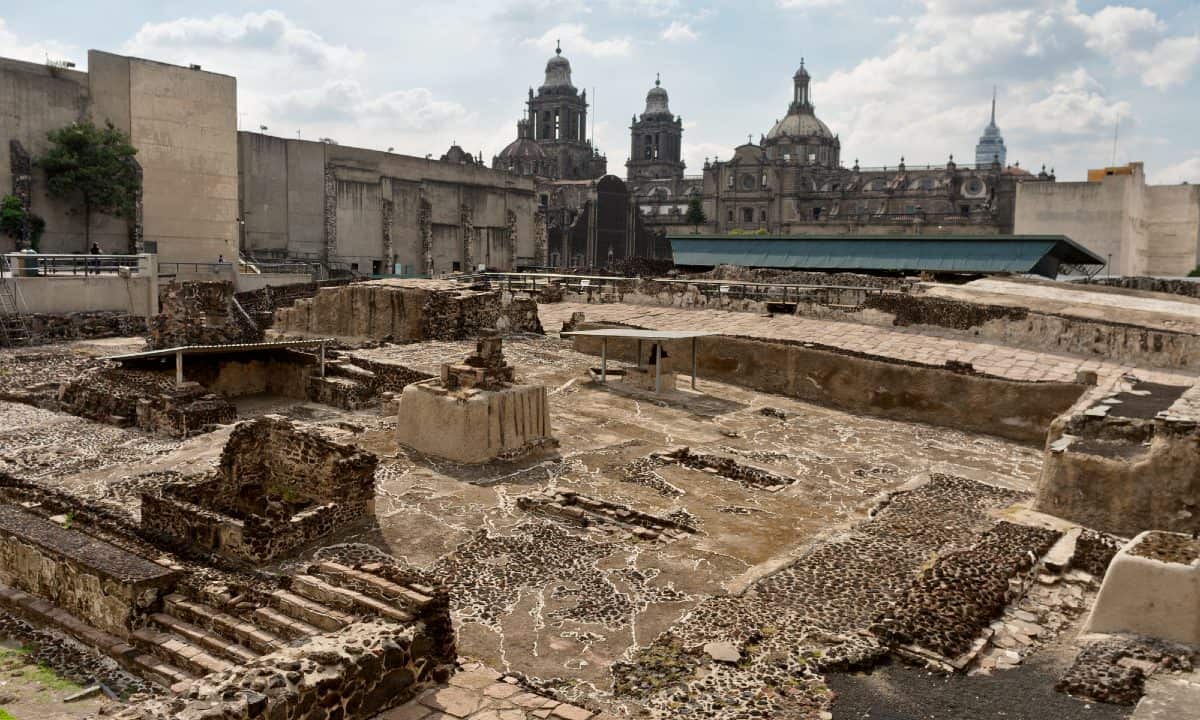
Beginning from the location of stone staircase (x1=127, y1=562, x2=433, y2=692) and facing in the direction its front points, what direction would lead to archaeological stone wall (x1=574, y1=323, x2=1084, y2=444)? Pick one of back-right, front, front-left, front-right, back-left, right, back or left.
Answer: back

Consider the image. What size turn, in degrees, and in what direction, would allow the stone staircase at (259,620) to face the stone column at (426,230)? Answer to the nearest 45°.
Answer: approximately 135° to its right

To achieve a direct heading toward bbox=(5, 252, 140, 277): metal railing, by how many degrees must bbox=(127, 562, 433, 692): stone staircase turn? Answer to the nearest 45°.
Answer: approximately 135° to its right

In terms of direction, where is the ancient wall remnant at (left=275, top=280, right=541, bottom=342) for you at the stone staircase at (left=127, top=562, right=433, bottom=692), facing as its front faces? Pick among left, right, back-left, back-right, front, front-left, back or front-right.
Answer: back-right

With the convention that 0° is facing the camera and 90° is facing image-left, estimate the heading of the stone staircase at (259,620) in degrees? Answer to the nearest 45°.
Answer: approximately 45°

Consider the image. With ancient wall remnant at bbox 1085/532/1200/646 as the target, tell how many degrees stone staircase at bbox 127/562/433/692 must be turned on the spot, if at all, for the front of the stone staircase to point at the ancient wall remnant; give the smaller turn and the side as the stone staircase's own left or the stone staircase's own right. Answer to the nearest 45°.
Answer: approximately 135° to the stone staircase's own left

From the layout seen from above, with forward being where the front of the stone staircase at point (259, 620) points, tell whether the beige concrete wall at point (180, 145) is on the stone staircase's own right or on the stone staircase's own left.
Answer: on the stone staircase's own right

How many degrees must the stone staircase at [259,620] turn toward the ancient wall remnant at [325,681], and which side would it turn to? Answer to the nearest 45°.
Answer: approximately 45° to its left

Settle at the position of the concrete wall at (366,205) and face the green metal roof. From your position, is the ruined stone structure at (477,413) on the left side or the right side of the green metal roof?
right

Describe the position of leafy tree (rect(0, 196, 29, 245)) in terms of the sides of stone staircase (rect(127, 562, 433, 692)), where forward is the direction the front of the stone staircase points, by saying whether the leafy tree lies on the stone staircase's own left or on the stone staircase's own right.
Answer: on the stone staircase's own right

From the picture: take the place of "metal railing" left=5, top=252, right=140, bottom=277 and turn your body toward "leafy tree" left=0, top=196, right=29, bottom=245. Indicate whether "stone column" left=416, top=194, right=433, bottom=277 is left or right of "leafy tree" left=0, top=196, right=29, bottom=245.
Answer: right

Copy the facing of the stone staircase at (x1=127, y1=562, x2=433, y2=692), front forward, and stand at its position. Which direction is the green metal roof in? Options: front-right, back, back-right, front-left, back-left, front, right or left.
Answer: back

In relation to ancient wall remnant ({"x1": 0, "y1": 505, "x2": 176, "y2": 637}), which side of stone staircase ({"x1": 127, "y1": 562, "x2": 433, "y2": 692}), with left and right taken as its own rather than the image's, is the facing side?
right
